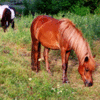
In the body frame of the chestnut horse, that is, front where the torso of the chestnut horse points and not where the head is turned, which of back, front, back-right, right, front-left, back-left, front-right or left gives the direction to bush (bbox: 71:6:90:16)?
back-left

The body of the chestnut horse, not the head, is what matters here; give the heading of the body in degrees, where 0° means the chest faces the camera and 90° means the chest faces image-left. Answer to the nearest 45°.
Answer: approximately 315°

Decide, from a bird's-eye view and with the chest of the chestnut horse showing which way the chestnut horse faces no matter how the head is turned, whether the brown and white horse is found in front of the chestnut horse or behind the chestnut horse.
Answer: behind
